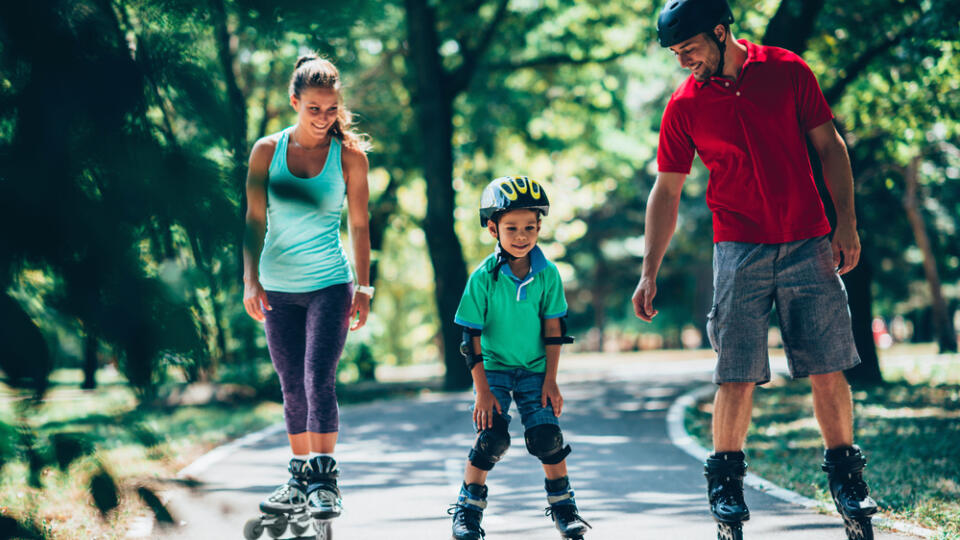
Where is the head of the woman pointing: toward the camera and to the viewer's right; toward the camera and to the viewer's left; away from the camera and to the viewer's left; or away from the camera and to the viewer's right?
toward the camera and to the viewer's right

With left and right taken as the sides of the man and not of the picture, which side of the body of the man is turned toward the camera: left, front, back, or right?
front

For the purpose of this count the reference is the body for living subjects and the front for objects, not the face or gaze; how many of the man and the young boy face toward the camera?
2

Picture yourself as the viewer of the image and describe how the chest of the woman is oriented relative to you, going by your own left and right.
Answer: facing the viewer

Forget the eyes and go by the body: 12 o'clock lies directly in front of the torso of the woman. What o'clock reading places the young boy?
The young boy is roughly at 10 o'clock from the woman.

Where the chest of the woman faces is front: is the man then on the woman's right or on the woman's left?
on the woman's left

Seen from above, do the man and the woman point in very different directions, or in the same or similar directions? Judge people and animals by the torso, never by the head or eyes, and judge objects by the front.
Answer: same or similar directions

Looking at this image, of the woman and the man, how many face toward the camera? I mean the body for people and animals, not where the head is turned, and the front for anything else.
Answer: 2

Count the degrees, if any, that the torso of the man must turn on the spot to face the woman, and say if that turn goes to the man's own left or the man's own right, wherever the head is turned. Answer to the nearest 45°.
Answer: approximately 90° to the man's own right

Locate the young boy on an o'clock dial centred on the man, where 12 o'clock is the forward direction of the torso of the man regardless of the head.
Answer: The young boy is roughly at 3 o'clock from the man.

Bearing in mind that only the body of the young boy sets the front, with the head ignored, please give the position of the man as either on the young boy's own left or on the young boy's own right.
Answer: on the young boy's own left

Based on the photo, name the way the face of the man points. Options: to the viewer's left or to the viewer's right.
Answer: to the viewer's left

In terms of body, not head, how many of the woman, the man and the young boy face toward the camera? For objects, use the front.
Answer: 3

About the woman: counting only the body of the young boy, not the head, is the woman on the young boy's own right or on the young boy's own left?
on the young boy's own right

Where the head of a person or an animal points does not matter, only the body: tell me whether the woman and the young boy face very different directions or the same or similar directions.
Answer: same or similar directions
